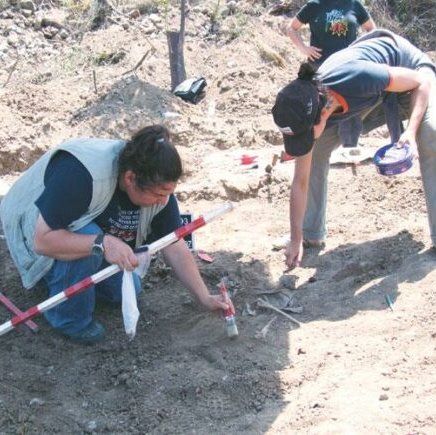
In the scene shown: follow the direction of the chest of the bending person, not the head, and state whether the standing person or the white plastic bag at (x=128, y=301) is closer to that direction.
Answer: the white plastic bag

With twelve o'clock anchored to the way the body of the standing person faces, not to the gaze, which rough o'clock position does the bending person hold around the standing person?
The bending person is roughly at 12 o'clock from the standing person.

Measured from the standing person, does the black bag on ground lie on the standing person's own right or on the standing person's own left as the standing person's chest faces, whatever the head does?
on the standing person's own right

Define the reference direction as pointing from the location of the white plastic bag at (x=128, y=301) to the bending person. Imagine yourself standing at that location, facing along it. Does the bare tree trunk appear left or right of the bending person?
left

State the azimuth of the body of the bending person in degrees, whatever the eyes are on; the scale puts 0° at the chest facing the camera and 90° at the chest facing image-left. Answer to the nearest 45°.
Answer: approximately 45°

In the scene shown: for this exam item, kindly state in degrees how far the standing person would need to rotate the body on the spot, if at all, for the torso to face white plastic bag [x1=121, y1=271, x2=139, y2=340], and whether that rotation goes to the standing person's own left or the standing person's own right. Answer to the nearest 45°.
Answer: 0° — they already face it

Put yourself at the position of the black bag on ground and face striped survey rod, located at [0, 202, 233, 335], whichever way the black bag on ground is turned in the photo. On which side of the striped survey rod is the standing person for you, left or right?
left

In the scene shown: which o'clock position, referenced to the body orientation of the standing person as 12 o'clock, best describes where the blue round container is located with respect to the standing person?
The blue round container is roughly at 12 o'clock from the standing person.

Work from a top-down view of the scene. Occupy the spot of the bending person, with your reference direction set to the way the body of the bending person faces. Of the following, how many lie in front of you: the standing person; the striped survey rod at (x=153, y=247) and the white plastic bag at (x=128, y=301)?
2

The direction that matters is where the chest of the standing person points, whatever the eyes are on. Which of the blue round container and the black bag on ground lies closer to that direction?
the blue round container

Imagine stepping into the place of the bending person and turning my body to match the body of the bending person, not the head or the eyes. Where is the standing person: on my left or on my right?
on my right

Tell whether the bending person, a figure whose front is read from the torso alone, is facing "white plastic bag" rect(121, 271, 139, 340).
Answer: yes

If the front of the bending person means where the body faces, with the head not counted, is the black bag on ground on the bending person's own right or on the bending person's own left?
on the bending person's own right

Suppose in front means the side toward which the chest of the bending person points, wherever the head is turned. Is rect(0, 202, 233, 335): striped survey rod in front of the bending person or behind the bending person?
in front

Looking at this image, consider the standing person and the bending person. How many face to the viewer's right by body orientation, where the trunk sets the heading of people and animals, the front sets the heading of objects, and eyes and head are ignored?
0
